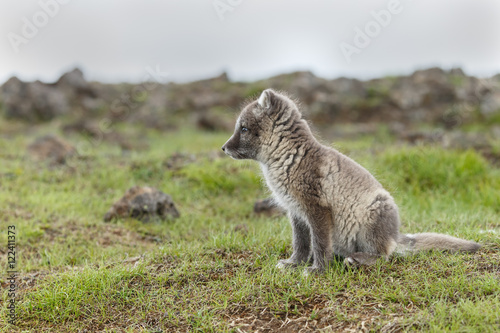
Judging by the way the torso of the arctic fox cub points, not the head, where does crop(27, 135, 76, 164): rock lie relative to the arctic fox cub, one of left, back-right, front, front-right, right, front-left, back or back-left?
front-right

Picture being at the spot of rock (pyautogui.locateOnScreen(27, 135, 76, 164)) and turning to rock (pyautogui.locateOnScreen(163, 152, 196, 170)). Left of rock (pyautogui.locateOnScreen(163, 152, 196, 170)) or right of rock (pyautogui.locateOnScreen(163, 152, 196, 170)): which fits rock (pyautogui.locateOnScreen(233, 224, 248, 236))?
right

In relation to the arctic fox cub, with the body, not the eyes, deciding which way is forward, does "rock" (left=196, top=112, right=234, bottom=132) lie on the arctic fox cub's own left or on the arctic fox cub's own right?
on the arctic fox cub's own right

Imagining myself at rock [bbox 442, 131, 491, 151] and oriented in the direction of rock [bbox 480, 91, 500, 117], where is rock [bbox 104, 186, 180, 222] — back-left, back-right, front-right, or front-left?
back-left

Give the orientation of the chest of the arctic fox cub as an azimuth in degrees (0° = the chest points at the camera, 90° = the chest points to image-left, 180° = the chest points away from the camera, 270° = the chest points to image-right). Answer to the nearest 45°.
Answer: approximately 90°

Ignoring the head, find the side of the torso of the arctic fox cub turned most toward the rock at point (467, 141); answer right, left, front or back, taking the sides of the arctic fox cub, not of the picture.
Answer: right
